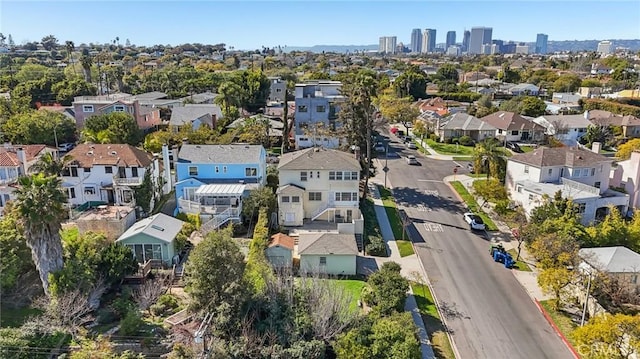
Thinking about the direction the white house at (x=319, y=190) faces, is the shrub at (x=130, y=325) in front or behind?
behind

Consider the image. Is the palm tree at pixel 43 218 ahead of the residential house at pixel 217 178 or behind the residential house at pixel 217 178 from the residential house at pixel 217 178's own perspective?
behind

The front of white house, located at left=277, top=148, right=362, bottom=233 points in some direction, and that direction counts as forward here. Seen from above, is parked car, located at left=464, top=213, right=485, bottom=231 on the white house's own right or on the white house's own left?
on the white house's own right

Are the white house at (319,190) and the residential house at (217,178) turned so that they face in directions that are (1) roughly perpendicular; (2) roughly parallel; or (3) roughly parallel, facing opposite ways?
roughly parallel
